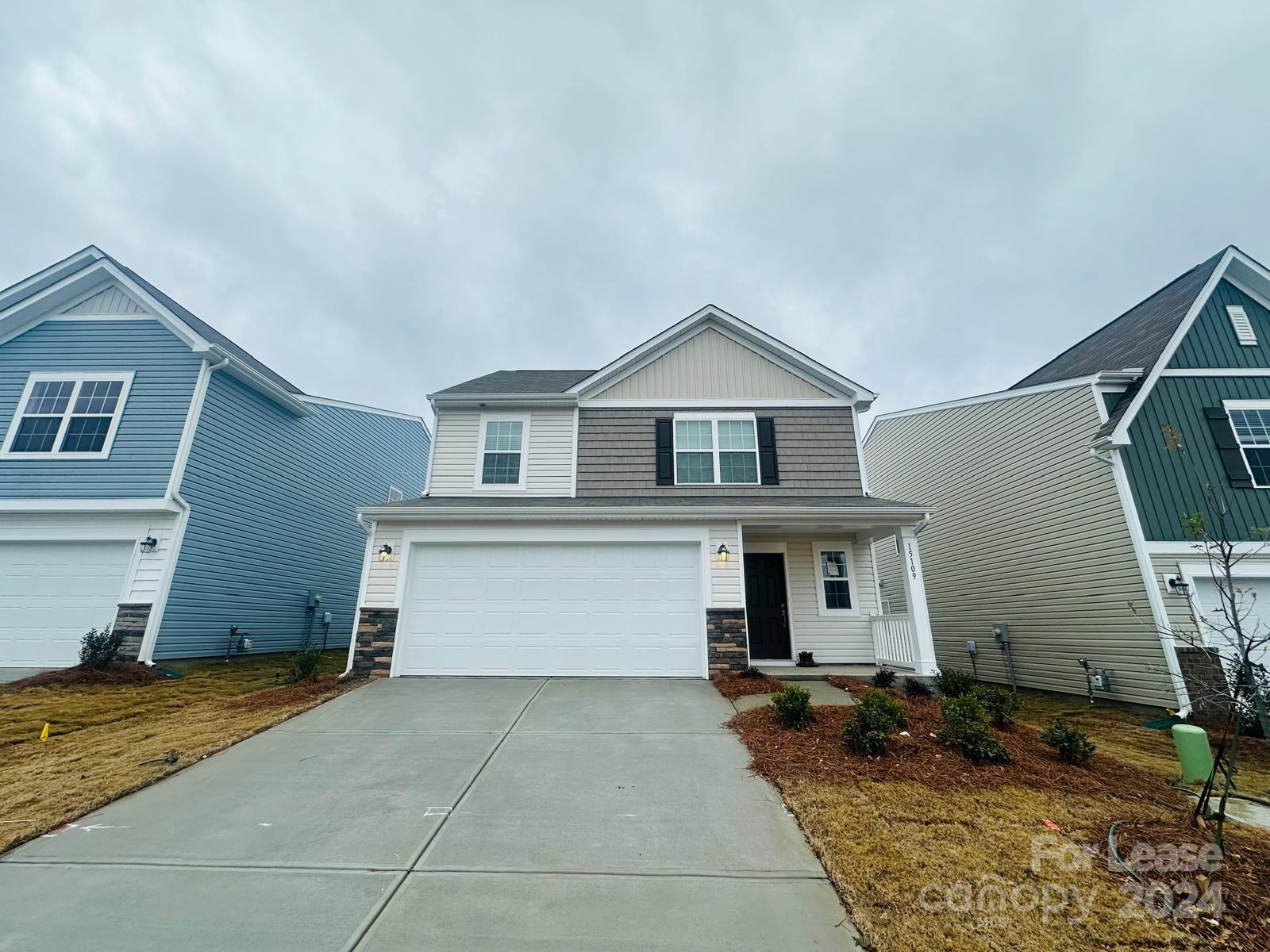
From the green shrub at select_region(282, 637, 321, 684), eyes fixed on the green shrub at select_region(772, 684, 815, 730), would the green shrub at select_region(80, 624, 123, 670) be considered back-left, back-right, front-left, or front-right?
back-right

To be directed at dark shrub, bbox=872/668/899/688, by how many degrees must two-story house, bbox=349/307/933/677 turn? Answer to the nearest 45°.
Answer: approximately 90° to its left

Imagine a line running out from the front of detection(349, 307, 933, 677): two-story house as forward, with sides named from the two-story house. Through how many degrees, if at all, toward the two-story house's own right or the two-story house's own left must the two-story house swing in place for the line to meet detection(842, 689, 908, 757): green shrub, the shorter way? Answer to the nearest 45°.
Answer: approximately 45° to the two-story house's own left

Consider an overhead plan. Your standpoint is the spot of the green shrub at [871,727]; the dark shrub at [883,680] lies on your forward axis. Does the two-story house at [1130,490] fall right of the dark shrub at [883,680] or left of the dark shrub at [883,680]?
right

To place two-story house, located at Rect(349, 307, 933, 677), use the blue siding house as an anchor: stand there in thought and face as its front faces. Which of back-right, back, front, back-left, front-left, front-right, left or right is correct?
left

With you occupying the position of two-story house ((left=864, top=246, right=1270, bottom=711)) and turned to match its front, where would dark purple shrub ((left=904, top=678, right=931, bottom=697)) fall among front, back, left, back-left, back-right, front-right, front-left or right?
right

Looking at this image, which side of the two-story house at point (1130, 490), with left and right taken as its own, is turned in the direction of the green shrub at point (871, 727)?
right

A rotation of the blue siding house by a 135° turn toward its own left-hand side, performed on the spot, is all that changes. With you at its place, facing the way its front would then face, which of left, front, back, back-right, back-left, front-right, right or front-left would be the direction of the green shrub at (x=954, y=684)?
front-right

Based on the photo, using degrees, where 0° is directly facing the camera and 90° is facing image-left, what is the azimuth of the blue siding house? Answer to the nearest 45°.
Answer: approximately 45°

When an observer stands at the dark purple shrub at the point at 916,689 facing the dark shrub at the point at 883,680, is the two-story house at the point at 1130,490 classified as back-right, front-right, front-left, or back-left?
back-right

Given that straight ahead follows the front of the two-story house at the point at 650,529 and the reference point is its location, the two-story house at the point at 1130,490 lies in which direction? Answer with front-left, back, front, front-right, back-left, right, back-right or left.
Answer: left

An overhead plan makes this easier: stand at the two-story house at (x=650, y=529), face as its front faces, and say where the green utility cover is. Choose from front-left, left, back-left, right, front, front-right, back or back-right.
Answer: front-left

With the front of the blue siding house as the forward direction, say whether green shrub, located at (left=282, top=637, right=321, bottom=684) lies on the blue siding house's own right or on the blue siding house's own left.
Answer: on the blue siding house's own left

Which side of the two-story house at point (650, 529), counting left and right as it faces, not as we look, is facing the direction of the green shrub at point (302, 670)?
right

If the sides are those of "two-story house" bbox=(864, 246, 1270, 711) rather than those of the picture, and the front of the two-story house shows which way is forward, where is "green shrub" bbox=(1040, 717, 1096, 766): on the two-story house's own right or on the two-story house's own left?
on the two-story house's own right

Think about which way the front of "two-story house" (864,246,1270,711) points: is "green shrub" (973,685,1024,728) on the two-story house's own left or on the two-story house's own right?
on the two-story house's own right

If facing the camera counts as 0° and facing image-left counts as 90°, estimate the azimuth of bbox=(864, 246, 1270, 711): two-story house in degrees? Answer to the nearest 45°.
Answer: approximately 315°
